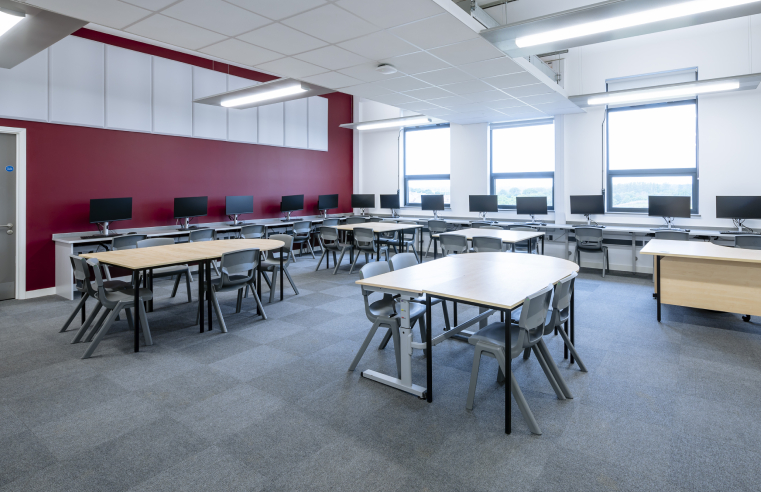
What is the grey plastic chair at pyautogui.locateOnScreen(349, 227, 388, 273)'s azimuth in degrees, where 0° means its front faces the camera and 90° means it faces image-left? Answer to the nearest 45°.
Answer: approximately 225°

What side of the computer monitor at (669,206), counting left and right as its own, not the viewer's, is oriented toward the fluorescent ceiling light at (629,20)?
front

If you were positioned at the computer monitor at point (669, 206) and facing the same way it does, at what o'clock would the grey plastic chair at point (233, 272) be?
The grey plastic chair is roughly at 1 o'clock from the computer monitor.

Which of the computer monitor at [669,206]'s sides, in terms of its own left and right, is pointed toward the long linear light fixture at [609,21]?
front

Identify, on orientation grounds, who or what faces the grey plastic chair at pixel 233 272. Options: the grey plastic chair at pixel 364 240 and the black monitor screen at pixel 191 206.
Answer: the black monitor screen

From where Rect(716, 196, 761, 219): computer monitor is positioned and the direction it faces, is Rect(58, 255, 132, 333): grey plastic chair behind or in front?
in front

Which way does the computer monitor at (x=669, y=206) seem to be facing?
toward the camera

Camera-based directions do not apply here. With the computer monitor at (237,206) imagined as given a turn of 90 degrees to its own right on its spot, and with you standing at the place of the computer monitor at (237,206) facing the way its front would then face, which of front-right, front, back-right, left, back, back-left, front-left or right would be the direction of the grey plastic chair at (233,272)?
front-left

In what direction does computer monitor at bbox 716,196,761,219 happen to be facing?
toward the camera
